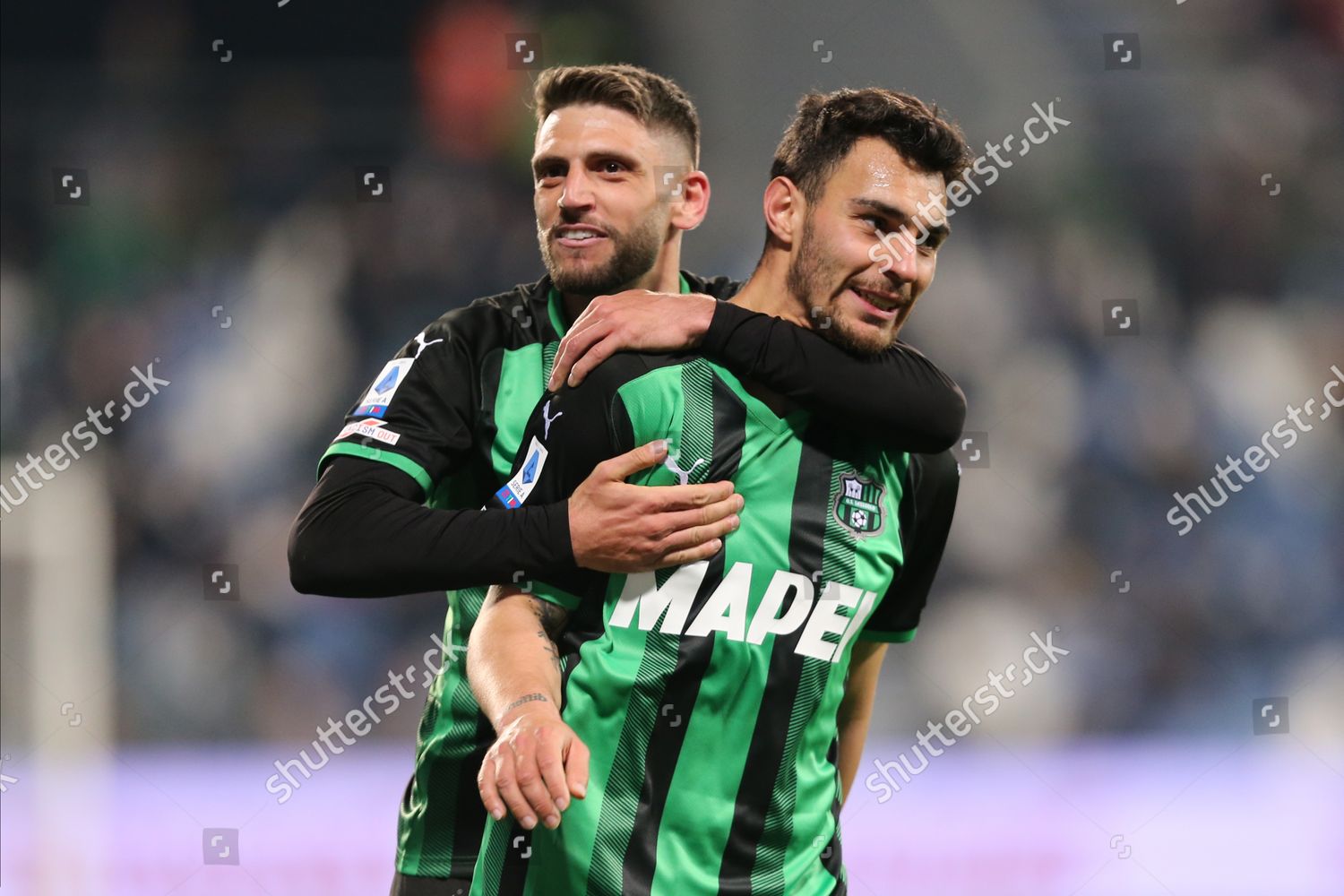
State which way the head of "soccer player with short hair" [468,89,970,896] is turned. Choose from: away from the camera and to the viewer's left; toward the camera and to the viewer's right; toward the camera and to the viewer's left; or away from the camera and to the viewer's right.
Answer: toward the camera and to the viewer's right

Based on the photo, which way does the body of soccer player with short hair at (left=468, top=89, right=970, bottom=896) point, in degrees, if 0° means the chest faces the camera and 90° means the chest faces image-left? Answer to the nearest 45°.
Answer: approximately 315°
